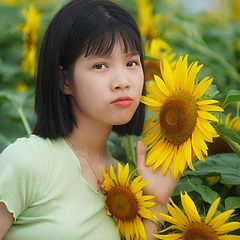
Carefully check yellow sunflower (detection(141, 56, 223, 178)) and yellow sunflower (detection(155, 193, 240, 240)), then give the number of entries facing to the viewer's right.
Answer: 0

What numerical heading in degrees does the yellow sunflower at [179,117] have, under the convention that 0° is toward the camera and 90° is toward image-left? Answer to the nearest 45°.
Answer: approximately 45°

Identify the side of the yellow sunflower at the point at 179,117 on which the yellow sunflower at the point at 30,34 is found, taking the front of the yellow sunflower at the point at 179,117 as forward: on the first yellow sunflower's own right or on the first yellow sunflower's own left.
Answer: on the first yellow sunflower's own right

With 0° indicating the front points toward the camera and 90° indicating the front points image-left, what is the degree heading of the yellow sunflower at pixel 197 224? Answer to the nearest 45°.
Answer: approximately 0°

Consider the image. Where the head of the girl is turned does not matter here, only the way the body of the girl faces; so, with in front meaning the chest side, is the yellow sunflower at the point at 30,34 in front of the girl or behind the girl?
behind

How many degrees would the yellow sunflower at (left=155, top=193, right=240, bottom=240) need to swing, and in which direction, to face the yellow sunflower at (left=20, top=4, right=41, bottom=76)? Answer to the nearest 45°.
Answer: approximately 135° to its right
